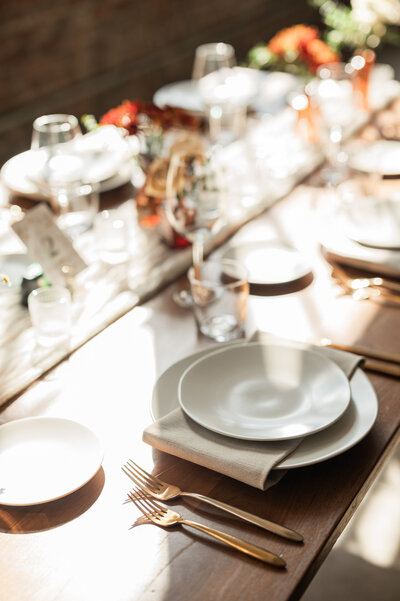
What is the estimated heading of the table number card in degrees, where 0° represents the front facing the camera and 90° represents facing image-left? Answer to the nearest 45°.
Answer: approximately 0°

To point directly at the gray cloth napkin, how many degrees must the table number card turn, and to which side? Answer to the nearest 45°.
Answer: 0° — it already faces it

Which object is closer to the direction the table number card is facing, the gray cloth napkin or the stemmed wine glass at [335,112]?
the gray cloth napkin

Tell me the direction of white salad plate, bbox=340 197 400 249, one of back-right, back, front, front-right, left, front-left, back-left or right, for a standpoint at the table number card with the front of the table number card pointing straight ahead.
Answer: left

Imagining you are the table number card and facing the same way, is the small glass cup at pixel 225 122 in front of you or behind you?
behind

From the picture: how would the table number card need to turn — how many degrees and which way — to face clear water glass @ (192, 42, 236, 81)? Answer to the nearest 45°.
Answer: approximately 135° to its left

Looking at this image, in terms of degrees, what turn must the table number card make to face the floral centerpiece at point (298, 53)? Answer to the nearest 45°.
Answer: approximately 135° to its left
